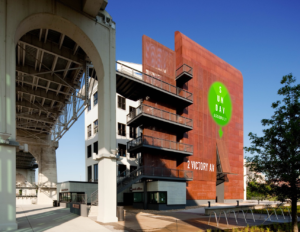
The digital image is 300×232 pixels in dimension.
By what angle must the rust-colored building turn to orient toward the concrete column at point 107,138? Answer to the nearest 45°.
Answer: approximately 45° to its right

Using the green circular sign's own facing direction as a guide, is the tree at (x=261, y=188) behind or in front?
in front

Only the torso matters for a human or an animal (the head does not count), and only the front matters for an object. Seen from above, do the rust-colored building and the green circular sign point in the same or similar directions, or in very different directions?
same or similar directions

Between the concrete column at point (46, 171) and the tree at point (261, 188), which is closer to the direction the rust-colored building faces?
the tree

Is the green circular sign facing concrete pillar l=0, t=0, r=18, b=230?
no

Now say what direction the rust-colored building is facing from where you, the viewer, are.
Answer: facing the viewer and to the right of the viewer

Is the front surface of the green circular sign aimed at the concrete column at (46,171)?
no

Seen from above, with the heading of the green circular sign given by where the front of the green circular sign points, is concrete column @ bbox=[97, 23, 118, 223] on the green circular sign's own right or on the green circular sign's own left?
on the green circular sign's own right

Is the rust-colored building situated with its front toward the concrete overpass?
no
